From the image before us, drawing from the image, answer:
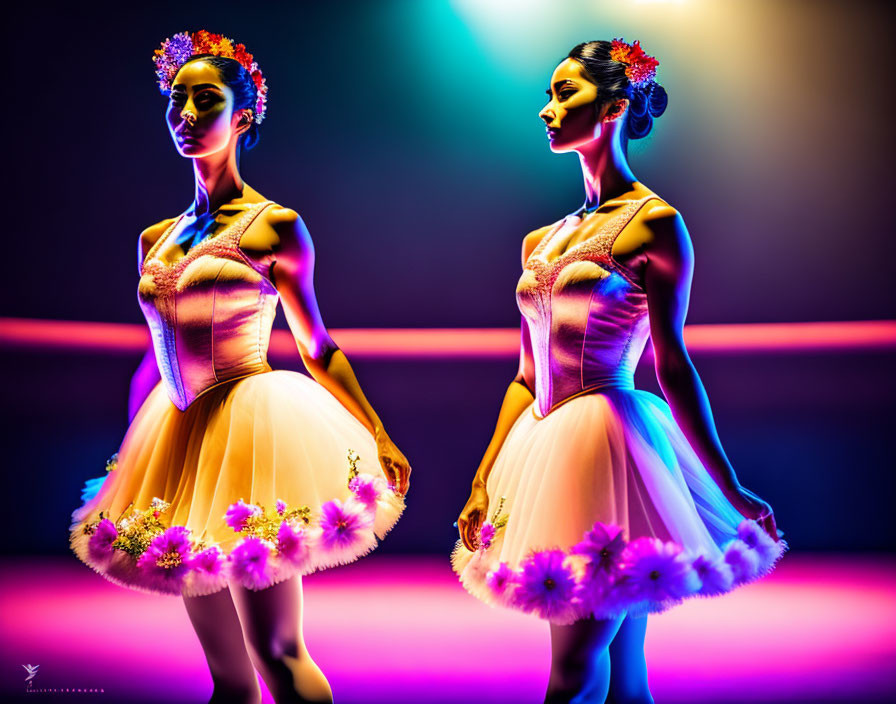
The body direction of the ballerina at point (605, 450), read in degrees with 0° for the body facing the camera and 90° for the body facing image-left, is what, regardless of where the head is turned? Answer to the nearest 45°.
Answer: approximately 45°

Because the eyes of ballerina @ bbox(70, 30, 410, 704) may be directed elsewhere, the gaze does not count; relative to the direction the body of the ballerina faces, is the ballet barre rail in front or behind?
behind

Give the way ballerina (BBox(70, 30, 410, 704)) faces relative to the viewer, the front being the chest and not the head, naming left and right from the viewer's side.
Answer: facing the viewer and to the left of the viewer

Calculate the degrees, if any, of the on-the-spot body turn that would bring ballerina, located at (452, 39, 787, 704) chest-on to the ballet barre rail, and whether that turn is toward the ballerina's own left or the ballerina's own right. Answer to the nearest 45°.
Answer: approximately 135° to the ballerina's own right

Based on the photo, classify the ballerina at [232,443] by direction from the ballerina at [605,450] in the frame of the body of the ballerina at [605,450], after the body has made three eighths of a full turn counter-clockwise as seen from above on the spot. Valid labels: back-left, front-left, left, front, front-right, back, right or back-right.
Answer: back

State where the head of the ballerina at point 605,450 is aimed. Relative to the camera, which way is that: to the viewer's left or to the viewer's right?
to the viewer's left
